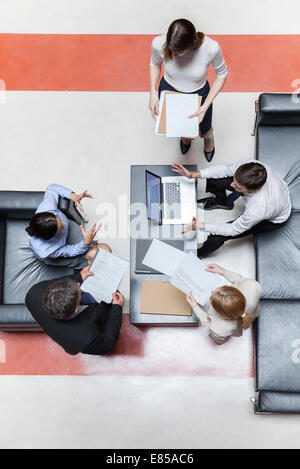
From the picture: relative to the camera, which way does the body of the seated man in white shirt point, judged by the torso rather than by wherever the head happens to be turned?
to the viewer's left

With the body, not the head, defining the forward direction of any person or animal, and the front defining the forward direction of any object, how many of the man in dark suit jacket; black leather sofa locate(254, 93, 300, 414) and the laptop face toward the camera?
0

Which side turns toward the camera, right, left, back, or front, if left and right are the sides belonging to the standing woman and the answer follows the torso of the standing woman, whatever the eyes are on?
front

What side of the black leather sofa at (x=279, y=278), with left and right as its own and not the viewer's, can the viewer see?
left

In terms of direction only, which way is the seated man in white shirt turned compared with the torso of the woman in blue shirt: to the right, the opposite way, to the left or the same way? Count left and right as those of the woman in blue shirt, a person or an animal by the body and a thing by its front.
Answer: the opposite way

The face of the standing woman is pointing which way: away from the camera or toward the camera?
toward the camera

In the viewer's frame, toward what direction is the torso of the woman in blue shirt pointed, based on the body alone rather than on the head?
to the viewer's right

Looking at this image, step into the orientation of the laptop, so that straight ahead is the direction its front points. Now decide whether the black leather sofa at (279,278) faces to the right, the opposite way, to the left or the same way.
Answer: the opposite way

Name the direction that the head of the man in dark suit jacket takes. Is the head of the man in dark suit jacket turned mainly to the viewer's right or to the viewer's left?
to the viewer's right

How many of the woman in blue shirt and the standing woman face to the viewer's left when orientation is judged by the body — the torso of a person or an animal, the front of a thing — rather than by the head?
0

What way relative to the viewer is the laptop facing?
to the viewer's right

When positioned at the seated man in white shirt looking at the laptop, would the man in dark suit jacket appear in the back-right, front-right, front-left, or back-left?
front-left
